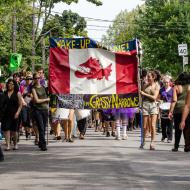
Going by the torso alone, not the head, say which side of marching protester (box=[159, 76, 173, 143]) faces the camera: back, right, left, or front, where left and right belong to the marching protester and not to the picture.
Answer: front

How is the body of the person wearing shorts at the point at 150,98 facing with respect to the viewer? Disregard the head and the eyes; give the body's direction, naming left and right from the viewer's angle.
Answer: facing the viewer and to the left of the viewer

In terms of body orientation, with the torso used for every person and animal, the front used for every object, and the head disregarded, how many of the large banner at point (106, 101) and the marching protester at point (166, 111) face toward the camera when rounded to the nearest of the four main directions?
2

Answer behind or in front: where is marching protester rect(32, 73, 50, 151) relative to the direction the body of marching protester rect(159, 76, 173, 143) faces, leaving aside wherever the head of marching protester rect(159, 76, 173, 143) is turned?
in front

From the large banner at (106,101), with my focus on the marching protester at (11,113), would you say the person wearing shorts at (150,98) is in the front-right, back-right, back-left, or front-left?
back-left

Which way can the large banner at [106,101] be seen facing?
toward the camera

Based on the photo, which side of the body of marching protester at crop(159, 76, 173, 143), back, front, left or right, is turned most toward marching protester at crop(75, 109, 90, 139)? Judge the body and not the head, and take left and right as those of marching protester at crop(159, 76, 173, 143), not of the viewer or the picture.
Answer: right

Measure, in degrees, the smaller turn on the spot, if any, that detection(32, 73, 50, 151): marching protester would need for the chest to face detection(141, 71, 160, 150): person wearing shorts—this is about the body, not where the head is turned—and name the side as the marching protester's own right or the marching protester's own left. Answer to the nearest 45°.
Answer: approximately 45° to the marching protester's own left

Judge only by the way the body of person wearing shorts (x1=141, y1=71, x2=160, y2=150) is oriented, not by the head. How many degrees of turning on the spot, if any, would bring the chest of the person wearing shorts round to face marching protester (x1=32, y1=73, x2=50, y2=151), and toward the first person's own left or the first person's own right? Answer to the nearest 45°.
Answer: approximately 45° to the first person's own right

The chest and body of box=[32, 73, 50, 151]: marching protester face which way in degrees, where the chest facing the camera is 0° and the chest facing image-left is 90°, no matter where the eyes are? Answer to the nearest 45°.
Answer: approximately 315°
